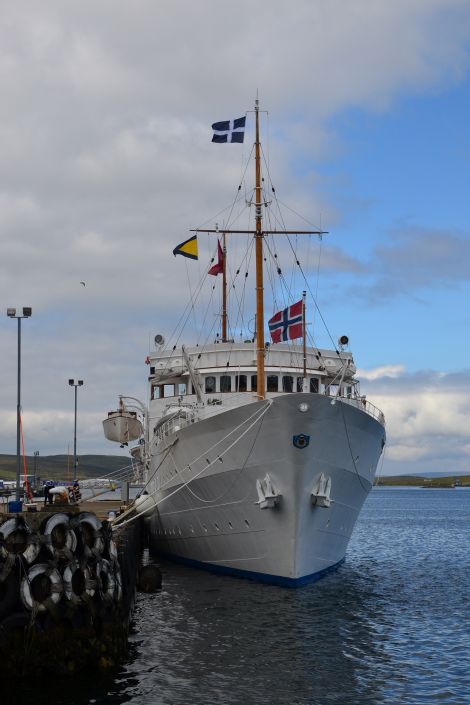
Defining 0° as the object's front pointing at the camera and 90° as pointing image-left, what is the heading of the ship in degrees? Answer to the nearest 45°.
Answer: approximately 0°
